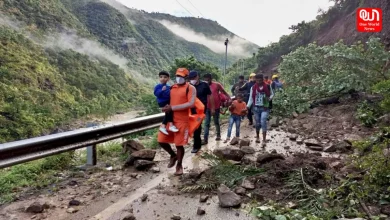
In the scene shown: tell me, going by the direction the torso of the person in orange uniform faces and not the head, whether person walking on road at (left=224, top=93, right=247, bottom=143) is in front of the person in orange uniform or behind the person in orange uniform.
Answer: behind

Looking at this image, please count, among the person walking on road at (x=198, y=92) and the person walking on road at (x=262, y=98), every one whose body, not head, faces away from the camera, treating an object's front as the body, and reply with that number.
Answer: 0

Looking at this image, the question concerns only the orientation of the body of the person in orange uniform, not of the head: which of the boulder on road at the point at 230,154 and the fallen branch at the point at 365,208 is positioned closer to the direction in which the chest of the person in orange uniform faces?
the fallen branch

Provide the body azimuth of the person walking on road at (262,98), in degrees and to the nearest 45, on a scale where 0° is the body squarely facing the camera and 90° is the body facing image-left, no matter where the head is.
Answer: approximately 0°

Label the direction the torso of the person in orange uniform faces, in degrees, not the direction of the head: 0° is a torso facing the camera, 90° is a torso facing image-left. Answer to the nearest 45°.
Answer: approximately 45°

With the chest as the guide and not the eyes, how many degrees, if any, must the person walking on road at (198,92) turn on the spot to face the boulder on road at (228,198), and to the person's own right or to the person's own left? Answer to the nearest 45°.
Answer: approximately 45° to the person's own left

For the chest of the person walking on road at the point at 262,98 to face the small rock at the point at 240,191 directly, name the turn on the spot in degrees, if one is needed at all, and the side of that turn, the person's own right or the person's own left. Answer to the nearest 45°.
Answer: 0° — they already face it

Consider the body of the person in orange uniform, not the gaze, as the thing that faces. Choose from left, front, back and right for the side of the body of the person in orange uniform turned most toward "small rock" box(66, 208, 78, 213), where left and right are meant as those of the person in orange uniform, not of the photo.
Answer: front

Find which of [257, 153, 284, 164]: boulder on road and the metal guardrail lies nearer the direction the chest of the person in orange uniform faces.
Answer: the metal guardrail

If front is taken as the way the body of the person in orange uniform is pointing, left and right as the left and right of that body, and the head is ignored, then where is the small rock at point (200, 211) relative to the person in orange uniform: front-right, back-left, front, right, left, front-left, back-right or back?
front-left

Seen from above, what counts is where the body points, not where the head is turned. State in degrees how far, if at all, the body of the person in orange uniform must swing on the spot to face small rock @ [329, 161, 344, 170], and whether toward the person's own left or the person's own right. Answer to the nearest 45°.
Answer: approximately 135° to the person's own left
